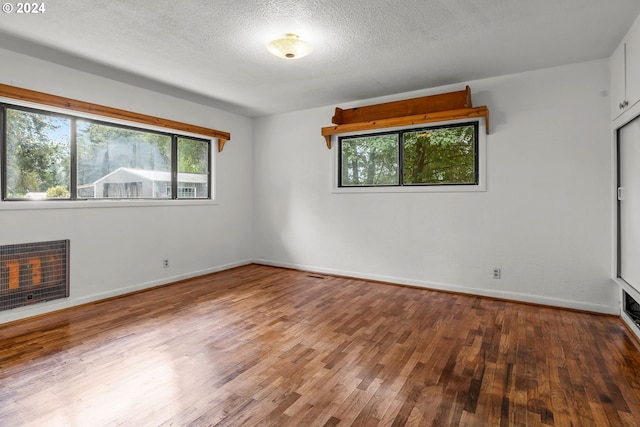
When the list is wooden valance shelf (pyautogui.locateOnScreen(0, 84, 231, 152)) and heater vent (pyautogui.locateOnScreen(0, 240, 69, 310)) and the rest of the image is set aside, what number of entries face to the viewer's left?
0

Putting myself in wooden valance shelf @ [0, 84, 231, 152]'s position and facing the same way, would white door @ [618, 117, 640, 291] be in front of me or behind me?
in front

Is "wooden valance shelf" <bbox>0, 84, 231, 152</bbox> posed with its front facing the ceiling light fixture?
yes

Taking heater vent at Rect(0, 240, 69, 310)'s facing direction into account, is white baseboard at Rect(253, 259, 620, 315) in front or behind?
in front

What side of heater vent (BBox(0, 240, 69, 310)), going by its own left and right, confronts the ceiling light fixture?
front

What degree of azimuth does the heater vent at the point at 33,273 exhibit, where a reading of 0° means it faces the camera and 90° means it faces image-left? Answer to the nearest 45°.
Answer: approximately 315°

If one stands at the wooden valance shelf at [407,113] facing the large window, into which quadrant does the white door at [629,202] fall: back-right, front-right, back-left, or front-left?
back-left
